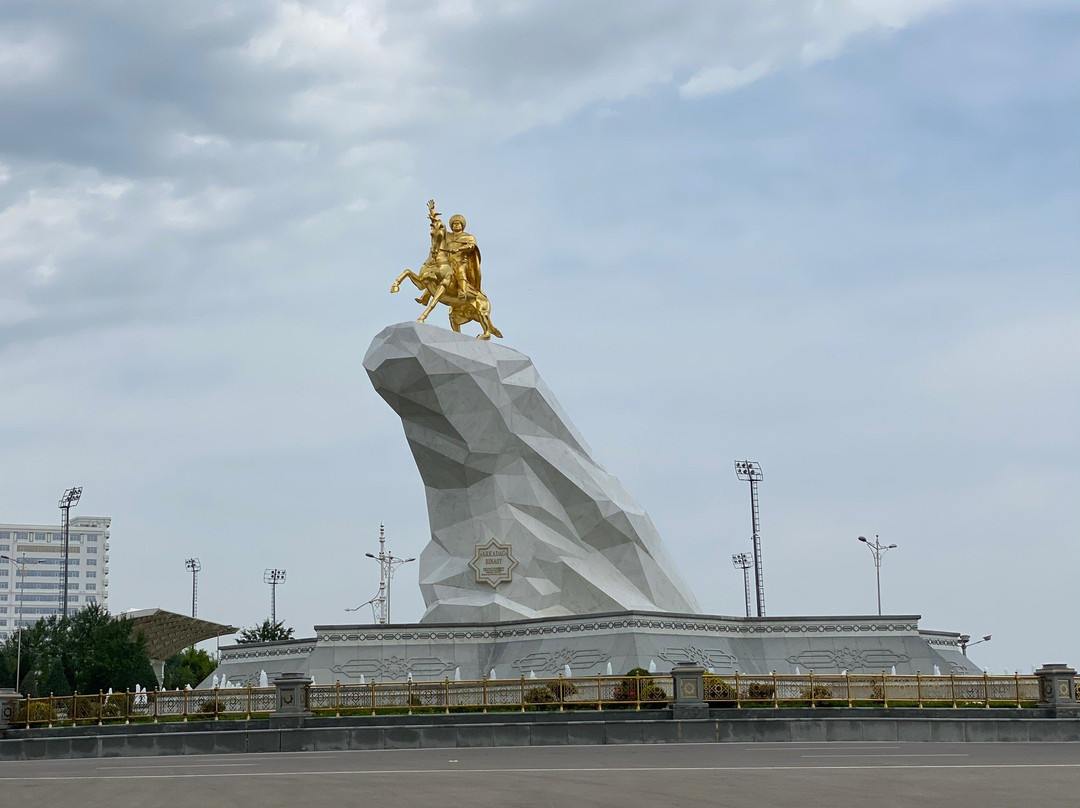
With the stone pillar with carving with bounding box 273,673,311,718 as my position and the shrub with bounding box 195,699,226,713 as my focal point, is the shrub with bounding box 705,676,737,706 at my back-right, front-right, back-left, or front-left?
back-right

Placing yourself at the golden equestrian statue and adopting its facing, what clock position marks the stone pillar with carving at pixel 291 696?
The stone pillar with carving is roughly at 11 o'clock from the golden equestrian statue.

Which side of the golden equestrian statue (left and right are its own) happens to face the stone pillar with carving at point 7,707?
front

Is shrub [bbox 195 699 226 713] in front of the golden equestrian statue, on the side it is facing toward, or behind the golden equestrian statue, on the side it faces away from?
in front

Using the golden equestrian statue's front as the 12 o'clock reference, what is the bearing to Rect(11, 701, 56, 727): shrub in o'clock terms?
The shrub is roughly at 12 o'clock from the golden equestrian statue.

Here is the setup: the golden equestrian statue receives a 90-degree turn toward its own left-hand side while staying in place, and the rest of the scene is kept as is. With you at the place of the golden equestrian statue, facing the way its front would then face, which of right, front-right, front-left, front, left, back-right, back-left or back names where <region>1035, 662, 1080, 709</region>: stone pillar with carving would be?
front

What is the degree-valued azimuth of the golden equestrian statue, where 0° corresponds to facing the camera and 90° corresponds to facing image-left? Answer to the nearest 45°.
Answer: approximately 45°

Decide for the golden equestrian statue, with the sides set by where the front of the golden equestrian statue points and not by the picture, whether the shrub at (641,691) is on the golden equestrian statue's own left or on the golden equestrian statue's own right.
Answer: on the golden equestrian statue's own left
